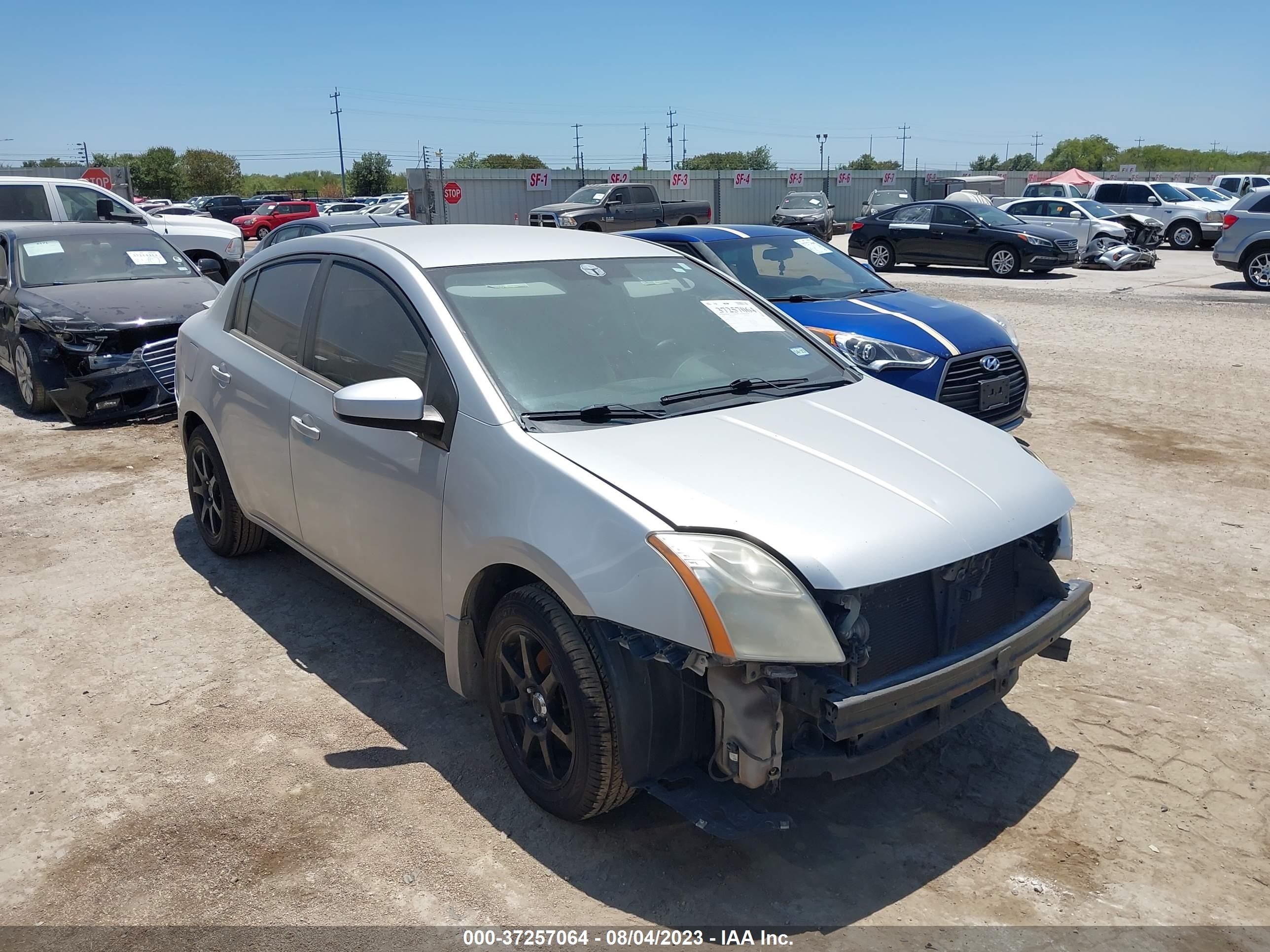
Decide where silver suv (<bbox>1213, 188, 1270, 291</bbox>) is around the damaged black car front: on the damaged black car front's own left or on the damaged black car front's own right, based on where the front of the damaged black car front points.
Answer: on the damaged black car front's own left

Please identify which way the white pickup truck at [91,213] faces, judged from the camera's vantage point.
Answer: facing to the right of the viewer

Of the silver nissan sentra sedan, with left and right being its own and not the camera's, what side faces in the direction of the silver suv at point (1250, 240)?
left

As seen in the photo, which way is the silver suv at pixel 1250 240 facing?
to the viewer's right

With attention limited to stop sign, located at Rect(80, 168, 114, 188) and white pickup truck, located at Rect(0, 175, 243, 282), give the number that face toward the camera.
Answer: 1

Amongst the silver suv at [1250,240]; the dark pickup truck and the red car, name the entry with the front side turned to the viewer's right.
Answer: the silver suv

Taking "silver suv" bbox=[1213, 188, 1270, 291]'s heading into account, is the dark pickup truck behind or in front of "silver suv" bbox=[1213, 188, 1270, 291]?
behind

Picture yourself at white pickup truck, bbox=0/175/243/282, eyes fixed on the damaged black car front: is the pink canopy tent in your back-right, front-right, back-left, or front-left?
back-left

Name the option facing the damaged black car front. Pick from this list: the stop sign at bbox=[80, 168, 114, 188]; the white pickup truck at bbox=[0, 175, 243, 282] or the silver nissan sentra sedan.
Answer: the stop sign

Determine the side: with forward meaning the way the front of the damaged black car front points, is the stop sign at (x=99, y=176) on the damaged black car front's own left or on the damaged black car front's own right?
on the damaged black car front's own left

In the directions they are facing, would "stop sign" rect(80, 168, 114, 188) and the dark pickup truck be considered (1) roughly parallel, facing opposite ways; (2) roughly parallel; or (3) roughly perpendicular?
roughly perpendicular

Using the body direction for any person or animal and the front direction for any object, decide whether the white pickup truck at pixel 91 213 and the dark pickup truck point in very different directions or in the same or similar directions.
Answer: very different directions

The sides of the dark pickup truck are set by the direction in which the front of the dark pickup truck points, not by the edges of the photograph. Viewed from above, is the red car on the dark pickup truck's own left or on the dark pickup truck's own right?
on the dark pickup truck's own right
